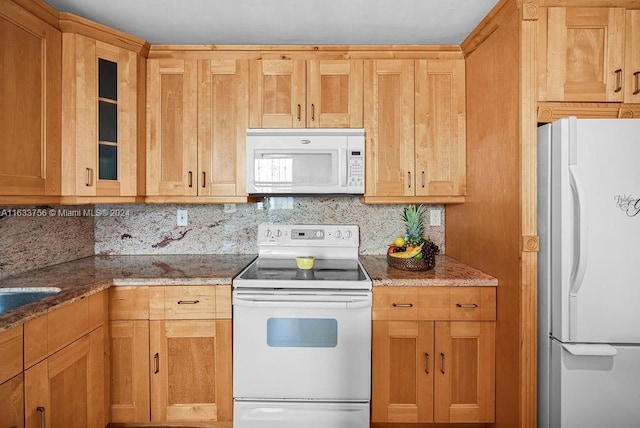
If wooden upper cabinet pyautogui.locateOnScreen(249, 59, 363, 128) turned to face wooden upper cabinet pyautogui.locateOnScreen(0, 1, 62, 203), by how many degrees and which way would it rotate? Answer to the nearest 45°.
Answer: approximately 90° to its right

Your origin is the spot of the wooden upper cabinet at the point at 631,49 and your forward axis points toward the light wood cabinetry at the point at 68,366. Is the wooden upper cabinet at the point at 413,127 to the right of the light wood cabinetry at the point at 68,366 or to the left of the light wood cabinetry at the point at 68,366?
right

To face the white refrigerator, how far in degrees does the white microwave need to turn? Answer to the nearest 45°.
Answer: approximately 45° to its left

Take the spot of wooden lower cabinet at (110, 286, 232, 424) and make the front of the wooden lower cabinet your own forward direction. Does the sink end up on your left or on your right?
on your right

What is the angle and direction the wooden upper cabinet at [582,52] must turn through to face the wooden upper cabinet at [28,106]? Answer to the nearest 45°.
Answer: approximately 45° to its right

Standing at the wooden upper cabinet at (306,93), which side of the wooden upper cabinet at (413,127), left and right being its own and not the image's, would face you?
right

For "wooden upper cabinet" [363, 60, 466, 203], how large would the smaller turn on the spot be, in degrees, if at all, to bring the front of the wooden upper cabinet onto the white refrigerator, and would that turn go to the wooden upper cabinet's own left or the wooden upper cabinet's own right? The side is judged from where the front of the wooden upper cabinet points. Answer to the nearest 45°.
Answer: approximately 45° to the wooden upper cabinet's own left

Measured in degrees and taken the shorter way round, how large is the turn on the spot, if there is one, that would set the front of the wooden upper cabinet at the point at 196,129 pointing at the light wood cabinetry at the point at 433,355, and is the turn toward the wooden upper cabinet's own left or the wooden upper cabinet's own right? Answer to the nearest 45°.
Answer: approximately 45° to the wooden upper cabinet's own left

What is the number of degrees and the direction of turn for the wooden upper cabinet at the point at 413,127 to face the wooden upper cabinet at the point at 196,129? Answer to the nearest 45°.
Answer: approximately 90° to its right

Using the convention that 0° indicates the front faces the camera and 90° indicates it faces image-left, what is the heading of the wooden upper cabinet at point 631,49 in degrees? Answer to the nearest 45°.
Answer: approximately 0°
